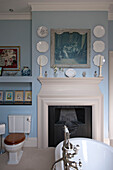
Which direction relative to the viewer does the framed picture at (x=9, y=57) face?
toward the camera

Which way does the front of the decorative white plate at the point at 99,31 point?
toward the camera

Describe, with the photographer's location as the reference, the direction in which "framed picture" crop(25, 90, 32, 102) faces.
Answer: facing the viewer

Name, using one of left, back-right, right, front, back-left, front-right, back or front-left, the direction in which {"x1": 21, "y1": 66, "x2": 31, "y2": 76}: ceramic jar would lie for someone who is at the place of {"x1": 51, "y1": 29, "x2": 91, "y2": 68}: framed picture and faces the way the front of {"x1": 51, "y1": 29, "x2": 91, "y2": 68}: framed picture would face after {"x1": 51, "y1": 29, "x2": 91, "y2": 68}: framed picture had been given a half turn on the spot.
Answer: left
